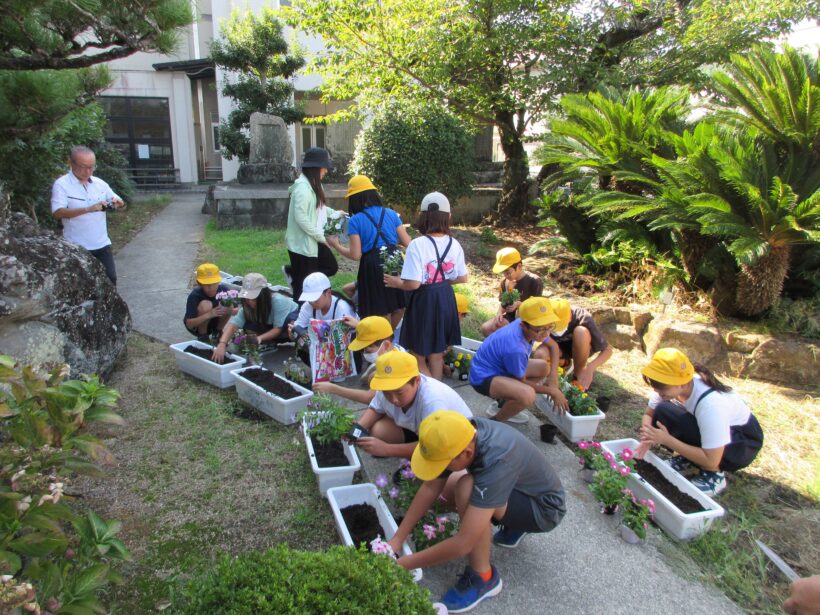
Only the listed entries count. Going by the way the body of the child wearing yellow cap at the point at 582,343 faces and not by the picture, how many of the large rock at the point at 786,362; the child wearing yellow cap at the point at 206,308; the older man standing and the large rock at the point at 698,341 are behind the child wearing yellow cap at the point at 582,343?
2

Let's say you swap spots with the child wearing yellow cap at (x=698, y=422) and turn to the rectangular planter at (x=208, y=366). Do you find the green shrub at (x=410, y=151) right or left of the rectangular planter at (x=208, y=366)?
right

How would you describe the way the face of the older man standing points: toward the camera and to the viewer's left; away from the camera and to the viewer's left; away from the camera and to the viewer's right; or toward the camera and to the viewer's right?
toward the camera and to the viewer's right

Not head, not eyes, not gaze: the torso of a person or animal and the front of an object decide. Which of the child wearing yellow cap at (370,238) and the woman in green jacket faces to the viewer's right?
the woman in green jacket

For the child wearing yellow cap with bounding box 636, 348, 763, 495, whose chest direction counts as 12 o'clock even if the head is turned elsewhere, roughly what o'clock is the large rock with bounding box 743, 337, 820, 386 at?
The large rock is roughly at 5 o'clock from the child wearing yellow cap.

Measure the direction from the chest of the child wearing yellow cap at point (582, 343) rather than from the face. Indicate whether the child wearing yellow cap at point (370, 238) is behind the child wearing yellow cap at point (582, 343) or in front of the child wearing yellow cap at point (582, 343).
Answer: in front

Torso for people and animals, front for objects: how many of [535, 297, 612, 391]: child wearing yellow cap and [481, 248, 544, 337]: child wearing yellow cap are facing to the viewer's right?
0

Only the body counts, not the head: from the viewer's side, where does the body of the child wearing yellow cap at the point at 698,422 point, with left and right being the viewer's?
facing the viewer and to the left of the viewer

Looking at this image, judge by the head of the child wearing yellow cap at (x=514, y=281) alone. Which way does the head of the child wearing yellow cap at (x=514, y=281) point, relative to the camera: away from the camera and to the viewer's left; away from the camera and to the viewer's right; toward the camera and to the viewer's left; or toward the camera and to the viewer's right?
toward the camera and to the viewer's left

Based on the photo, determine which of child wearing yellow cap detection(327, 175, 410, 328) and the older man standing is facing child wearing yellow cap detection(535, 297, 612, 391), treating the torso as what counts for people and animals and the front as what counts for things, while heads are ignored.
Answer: the older man standing

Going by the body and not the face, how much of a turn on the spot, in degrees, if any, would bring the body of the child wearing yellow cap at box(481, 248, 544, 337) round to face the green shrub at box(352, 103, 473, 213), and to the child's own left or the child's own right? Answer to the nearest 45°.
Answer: approximately 135° to the child's own right

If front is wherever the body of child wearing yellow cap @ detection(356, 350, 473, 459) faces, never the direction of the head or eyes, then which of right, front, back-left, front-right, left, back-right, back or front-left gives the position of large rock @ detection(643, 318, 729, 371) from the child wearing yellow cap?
back

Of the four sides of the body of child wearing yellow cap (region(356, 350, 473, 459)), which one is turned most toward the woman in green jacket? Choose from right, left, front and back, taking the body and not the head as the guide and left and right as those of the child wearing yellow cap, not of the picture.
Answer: right

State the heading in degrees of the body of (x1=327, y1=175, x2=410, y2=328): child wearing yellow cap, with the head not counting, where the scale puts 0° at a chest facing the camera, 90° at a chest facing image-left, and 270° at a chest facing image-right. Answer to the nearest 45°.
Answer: approximately 135°

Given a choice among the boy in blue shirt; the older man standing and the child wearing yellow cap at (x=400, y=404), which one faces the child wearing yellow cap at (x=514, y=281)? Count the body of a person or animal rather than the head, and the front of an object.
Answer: the older man standing

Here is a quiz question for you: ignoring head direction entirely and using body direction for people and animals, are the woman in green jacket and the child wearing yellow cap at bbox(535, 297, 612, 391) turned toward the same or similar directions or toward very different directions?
very different directions
